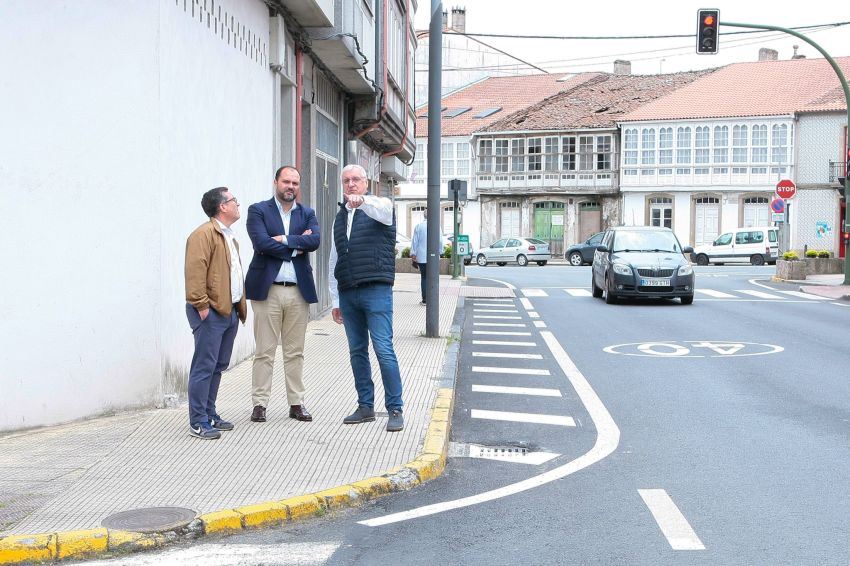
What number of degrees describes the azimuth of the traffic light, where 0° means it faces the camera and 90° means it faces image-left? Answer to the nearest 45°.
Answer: approximately 0°

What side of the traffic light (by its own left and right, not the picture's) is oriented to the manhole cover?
front

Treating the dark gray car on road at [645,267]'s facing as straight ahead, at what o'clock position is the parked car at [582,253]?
the parked car at [582,253] is roughly at 6 o'clock from the dark gray car on road at [645,267].

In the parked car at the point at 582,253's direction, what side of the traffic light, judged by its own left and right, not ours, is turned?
back

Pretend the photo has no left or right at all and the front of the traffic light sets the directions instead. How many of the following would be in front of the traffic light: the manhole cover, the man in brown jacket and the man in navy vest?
3

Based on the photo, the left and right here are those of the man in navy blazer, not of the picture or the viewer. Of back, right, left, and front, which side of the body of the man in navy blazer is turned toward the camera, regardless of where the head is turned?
front

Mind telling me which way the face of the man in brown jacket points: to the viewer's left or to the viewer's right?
to the viewer's right

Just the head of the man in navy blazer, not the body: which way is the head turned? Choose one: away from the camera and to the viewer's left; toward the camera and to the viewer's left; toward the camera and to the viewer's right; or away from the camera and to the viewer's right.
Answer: toward the camera and to the viewer's right

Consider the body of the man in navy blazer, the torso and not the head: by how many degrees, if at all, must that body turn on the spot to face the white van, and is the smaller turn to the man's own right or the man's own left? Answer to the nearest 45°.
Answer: approximately 135° to the man's own left

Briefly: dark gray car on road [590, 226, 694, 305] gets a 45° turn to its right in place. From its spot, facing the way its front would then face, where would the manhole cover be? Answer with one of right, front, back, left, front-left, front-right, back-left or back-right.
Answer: front-left

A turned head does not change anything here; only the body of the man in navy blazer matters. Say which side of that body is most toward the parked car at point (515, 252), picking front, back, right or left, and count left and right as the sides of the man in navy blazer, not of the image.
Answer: back

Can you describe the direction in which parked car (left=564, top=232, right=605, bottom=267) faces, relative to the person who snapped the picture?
facing to the left of the viewer
